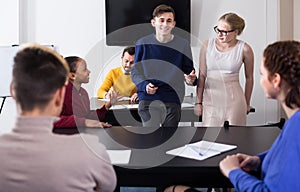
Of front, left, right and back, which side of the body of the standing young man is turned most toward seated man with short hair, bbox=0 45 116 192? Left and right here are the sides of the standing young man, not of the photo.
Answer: front

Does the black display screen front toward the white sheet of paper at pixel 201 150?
yes

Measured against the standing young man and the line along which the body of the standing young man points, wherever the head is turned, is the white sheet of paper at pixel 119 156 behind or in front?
in front

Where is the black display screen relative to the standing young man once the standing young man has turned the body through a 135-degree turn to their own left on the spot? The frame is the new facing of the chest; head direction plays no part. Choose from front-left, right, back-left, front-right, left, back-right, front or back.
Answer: front-left

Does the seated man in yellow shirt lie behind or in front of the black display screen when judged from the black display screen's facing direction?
in front

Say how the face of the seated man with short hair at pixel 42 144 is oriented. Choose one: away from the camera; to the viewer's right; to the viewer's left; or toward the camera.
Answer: away from the camera

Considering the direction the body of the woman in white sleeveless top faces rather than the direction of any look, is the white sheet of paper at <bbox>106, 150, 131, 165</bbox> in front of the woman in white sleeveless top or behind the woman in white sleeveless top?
in front

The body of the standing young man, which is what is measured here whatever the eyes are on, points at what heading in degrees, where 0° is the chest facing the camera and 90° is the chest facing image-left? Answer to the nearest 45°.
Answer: approximately 0°

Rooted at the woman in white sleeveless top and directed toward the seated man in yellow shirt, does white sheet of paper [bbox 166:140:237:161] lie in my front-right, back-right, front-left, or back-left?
back-left
